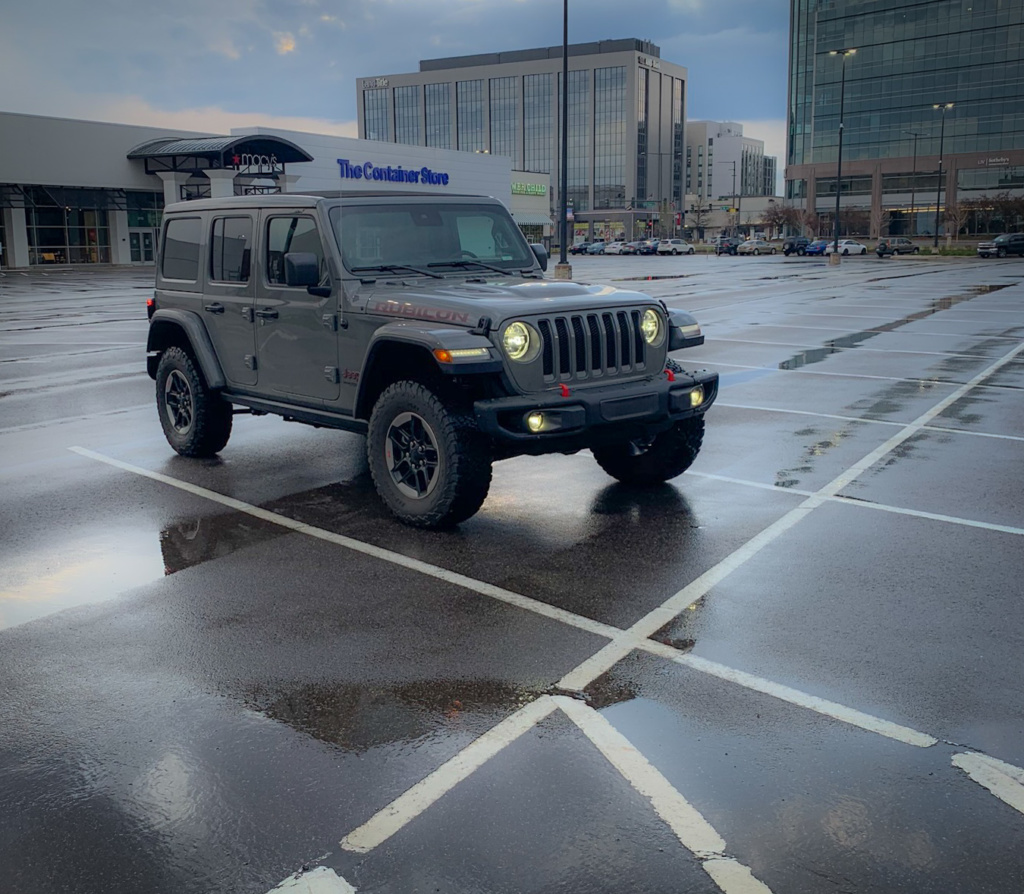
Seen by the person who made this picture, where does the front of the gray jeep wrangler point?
facing the viewer and to the right of the viewer
